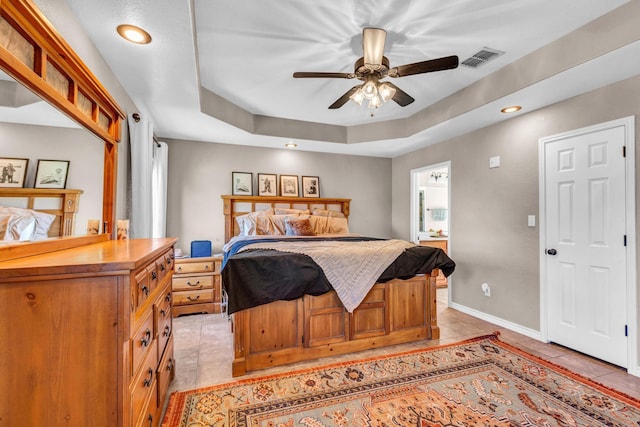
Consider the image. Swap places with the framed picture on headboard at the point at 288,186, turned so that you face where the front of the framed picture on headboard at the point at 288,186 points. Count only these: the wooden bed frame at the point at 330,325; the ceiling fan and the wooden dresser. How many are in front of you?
3

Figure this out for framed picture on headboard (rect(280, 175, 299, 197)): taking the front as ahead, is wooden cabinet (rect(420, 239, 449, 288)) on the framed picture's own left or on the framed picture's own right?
on the framed picture's own left

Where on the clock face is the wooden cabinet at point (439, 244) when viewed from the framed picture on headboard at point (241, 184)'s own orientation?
The wooden cabinet is roughly at 9 o'clock from the framed picture on headboard.

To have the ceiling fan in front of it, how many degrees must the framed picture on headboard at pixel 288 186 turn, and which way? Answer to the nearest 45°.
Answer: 0° — it already faces it

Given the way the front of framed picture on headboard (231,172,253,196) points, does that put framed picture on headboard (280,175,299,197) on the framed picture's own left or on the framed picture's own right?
on the framed picture's own left

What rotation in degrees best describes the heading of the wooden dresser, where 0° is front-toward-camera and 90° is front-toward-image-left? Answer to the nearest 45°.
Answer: approximately 270°

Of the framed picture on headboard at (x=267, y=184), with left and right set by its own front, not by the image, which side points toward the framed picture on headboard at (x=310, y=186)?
left

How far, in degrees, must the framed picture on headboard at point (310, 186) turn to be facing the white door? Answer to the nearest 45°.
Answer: approximately 45° to its left

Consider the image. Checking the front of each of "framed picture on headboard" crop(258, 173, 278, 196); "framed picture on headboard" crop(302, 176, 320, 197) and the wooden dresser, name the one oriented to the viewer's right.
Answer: the wooden dresser

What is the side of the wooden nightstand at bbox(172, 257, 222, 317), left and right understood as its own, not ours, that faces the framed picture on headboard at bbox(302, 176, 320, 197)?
left
